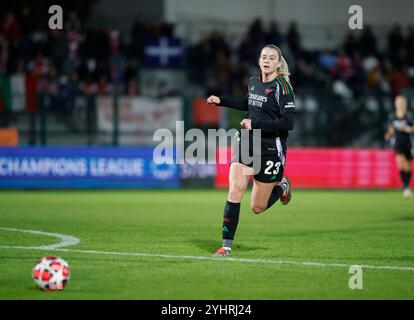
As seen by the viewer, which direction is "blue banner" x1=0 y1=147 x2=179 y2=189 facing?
toward the camera

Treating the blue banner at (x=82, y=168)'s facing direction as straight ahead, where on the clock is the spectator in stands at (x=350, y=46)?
The spectator in stands is roughly at 8 o'clock from the blue banner.

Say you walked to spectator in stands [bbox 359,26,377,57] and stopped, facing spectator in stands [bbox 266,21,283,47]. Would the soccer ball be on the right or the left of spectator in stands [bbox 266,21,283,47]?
left

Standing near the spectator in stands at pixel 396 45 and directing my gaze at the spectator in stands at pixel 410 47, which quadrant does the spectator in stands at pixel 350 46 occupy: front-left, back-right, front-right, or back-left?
back-right

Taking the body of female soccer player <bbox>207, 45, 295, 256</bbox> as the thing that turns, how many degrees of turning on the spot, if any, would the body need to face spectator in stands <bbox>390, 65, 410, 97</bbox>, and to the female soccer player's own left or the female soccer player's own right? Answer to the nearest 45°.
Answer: approximately 135° to the female soccer player's own right

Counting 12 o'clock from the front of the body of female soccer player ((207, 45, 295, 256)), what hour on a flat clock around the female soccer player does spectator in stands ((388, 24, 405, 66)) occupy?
The spectator in stands is roughly at 5 o'clock from the female soccer player.

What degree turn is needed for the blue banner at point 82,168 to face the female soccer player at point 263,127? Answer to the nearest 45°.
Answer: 0° — it already faces them

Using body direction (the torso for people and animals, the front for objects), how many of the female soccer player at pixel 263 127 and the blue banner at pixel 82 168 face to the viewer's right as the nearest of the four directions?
0

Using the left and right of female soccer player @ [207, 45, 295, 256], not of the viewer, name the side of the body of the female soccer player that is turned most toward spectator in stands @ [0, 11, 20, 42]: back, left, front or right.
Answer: right

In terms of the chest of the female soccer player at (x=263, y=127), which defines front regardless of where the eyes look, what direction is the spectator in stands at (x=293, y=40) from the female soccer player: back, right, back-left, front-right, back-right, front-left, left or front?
back-right

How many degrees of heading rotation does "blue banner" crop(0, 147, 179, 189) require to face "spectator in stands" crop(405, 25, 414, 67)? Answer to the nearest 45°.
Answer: approximately 135° to its left

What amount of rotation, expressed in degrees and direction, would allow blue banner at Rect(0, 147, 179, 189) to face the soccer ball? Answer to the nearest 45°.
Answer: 0° — it already faces it

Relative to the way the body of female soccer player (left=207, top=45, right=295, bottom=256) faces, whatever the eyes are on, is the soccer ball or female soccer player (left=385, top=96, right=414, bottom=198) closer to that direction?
the soccer ball

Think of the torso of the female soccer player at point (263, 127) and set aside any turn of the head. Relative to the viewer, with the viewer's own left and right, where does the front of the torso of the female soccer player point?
facing the viewer and to the left of the viewer

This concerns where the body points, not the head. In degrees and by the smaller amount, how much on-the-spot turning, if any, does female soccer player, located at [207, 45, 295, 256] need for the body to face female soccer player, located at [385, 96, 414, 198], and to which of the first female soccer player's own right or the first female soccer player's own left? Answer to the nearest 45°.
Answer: approximately 135° to the first female soccer player's own right

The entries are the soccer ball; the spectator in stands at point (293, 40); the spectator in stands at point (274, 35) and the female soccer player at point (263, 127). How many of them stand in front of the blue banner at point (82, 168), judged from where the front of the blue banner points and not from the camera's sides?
2

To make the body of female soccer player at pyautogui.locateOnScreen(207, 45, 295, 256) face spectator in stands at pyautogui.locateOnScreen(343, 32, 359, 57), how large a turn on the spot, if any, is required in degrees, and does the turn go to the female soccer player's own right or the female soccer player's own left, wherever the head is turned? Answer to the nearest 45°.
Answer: approximately 135° to the female soccer player's own right

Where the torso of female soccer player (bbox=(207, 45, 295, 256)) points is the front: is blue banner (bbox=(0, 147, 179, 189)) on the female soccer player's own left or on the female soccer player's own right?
on the female soccer player's own right
